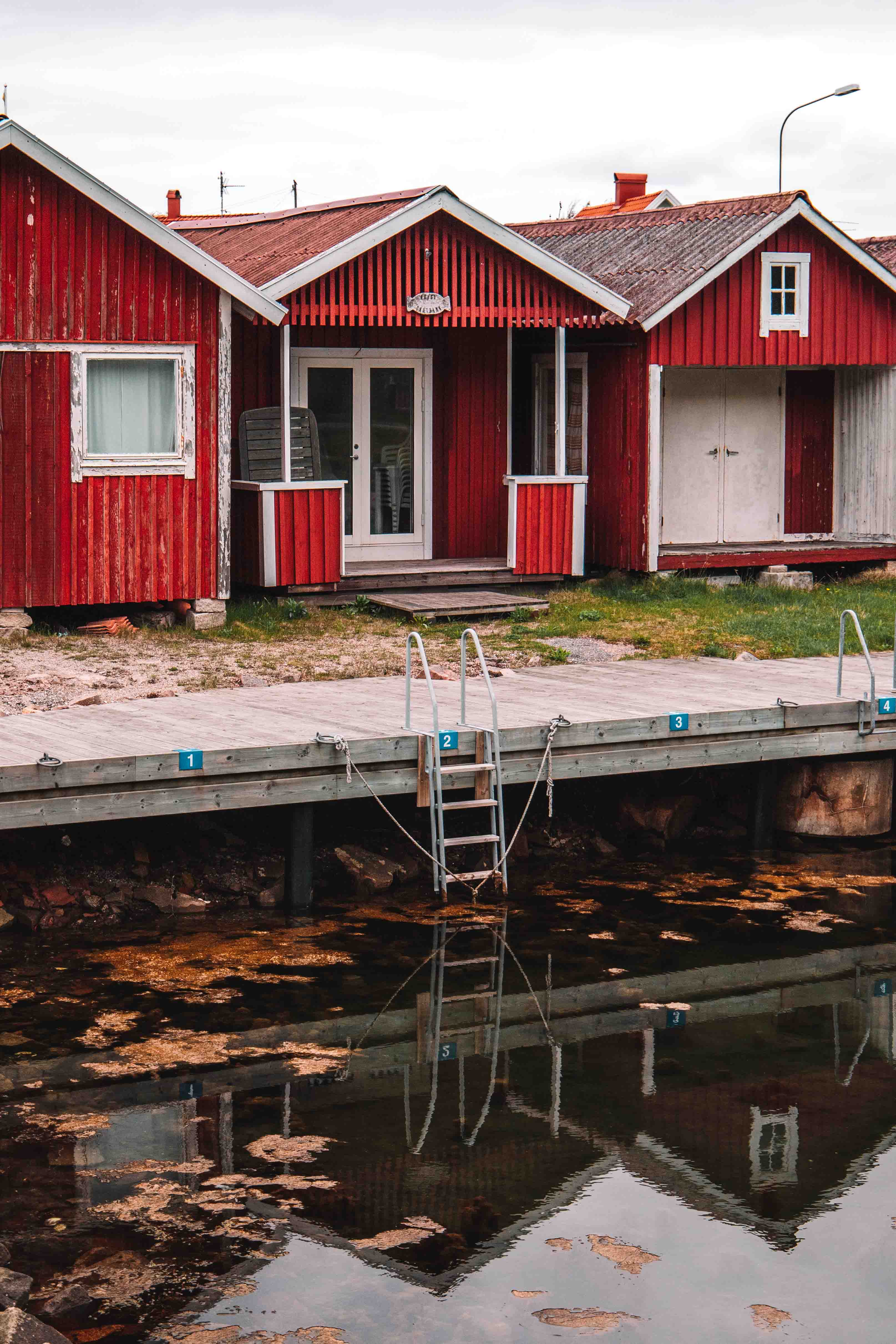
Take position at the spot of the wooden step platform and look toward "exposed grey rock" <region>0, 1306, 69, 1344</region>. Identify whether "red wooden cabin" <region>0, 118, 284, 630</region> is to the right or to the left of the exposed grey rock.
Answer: right

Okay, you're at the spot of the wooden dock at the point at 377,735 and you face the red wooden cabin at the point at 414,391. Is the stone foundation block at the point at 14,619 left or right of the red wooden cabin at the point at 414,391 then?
left

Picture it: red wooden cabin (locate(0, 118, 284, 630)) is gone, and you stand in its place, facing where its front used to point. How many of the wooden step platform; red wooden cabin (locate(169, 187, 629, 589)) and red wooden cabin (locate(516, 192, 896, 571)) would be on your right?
0

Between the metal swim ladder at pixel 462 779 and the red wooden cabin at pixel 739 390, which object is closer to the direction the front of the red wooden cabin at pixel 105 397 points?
the metal swim ladder

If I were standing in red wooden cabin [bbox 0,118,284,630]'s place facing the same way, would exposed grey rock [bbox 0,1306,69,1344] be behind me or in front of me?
in front

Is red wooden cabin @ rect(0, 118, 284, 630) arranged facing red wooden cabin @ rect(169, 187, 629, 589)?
no

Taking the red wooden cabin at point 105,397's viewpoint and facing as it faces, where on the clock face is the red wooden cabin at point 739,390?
the red wooden cabin at point 739,390 is roughly at 8 o'clock from the red wooden cabin at point 105,397.

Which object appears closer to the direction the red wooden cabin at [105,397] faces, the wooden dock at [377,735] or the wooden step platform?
the wooden dock

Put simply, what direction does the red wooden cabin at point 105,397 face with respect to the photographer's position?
facing the viewer

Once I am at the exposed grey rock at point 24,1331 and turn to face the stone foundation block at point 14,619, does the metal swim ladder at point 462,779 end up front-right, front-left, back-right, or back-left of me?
front-right

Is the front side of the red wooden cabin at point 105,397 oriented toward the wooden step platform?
no

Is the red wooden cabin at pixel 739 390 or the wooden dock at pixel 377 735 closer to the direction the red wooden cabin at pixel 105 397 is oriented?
the wooden dock
